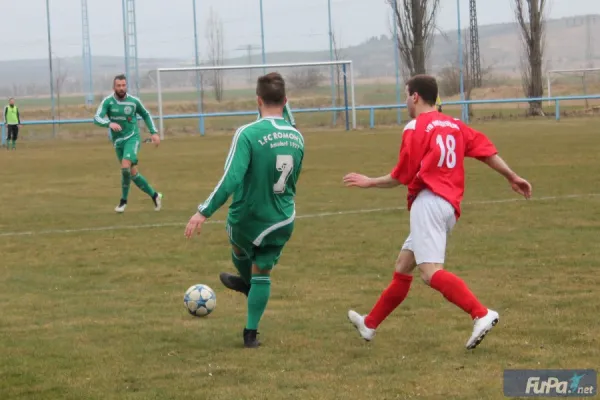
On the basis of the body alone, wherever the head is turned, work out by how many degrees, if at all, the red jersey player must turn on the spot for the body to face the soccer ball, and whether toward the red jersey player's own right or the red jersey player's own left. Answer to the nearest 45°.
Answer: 0° — they already face it

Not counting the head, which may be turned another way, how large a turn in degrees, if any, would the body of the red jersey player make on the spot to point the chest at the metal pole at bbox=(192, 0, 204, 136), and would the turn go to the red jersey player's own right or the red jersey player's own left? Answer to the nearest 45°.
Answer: approximately 45° to the red jersey player's own right

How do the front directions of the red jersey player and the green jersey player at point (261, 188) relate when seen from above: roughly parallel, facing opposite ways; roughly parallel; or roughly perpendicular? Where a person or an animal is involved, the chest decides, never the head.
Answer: roughly parallel

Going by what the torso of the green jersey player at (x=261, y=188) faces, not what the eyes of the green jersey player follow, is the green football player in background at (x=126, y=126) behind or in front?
in front

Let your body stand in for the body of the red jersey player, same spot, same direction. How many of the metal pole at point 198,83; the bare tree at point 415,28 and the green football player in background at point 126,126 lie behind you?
0

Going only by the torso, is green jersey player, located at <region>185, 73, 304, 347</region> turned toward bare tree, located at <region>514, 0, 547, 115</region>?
no

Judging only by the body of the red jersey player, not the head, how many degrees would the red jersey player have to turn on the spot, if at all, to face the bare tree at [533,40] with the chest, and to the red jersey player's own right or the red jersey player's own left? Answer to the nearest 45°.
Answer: approximately 45° to the red jersey player's own right

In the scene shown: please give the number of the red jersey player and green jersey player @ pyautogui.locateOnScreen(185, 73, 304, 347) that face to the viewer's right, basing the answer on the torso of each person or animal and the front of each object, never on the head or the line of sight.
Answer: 0

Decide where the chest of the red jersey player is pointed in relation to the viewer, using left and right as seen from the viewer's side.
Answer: facing away from the viewer and to the left of the viewer

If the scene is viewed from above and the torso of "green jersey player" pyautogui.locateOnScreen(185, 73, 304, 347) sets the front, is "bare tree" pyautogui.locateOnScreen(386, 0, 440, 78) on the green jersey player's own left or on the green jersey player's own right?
on the green jersey player's own right

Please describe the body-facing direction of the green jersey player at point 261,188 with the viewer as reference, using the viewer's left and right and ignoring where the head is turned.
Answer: facing away from the viewer and to the left of the viewer

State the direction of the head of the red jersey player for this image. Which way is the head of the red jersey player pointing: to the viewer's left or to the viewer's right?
to the viewer's left

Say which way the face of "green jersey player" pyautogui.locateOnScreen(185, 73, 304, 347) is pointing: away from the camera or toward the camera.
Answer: away from the camera

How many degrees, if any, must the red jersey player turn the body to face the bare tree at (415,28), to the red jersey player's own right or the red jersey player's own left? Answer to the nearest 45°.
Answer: approximately 45° to the red jersey player's own right
